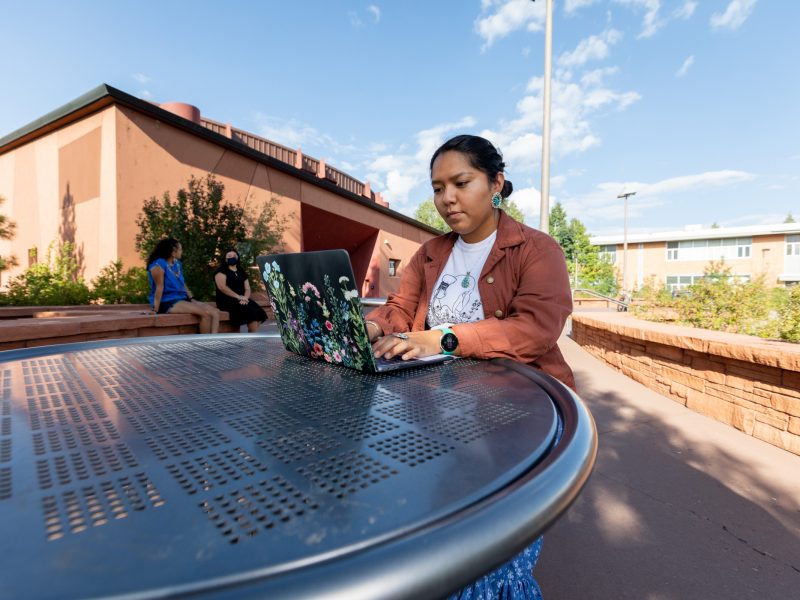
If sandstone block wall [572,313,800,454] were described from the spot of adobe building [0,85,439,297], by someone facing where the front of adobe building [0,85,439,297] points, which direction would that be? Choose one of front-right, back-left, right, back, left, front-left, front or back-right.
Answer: front

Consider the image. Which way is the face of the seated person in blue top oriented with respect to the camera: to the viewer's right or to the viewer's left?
to the viewer's right

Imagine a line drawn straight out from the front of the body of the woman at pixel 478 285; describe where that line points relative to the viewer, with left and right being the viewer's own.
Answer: facing the viewer and to the left of the viewer

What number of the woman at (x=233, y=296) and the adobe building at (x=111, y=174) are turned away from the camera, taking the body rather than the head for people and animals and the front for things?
0

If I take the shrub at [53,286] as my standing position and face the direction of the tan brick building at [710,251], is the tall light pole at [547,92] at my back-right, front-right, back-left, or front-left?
front-right

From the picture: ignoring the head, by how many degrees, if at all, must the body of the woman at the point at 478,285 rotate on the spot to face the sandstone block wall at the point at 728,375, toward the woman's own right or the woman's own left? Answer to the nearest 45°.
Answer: approximately 180°

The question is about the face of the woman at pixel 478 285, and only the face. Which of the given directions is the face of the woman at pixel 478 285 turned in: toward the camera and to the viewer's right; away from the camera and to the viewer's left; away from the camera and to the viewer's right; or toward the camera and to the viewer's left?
toward the camera and to the viewer's left

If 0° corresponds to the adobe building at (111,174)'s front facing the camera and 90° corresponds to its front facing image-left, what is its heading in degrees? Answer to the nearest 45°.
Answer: approximately 315°

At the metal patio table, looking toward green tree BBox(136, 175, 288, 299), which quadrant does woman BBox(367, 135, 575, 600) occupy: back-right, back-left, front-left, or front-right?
front-right
